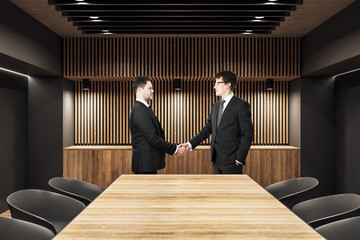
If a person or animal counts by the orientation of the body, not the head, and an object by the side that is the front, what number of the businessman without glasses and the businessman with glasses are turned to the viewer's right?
1

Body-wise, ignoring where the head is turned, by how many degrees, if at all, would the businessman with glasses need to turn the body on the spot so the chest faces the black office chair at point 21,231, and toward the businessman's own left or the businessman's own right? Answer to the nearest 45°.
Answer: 0° — they already face it

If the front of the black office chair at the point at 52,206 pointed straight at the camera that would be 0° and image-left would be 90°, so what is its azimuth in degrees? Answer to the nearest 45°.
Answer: approximately 315°

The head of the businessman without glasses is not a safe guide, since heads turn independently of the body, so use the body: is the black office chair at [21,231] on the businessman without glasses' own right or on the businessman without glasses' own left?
on the businessman without glasses' own right

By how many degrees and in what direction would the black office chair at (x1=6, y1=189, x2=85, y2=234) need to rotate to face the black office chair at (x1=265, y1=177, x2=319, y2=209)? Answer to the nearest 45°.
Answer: approximately 45° to its left

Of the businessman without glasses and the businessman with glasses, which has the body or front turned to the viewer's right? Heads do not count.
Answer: the businessman without glasses

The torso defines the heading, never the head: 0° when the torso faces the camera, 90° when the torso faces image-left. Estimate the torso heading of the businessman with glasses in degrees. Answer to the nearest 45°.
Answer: approximately 45°

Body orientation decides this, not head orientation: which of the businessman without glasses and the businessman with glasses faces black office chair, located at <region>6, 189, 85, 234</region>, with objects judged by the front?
the businessman with glasses

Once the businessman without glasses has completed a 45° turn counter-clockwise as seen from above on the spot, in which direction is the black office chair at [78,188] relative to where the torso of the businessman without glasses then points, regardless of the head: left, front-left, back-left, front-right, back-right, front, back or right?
back

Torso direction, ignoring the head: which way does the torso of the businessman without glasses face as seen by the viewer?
to the viewer's right

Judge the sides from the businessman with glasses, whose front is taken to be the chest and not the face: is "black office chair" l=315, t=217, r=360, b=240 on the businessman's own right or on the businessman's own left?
on the businessman's own left

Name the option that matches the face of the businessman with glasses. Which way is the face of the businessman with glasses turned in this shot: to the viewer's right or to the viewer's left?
to the viewer's left

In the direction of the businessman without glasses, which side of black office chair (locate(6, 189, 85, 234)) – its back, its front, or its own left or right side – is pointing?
left

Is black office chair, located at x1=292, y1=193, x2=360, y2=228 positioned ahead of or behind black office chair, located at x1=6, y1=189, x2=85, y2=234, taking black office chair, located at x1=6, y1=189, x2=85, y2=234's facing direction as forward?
ahead

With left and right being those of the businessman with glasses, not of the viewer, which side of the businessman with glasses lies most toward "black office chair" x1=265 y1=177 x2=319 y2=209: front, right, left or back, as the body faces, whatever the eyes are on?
left
